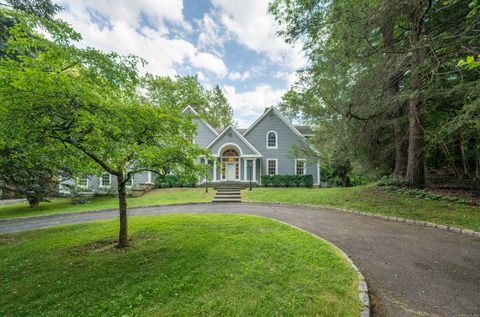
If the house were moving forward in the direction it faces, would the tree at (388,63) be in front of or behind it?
in front

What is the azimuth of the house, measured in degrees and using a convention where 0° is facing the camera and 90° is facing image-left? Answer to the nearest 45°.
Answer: approximately 0°

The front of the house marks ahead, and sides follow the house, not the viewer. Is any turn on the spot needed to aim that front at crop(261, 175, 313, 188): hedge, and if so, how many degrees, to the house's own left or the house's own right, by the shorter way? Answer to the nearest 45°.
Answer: approximately 45° to the house's own left
